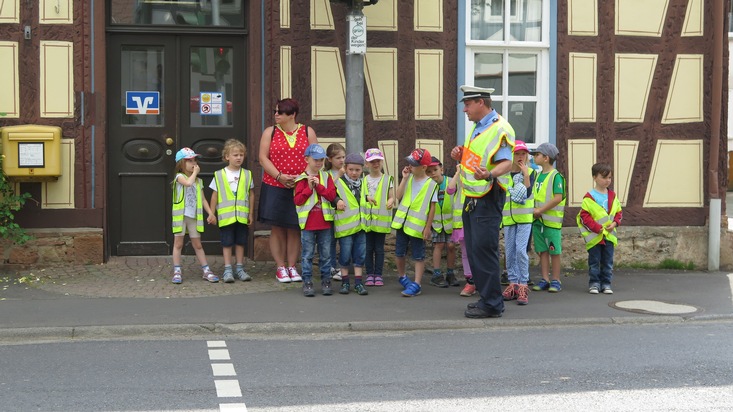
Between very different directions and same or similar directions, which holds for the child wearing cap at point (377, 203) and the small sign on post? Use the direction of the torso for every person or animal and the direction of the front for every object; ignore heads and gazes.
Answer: same or similar directions

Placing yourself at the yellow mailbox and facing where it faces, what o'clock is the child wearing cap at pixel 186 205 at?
The child wearing cap is roughly at 10 o'clock from the yellow mailbox.

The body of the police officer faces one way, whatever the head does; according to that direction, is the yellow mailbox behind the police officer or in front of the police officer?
in front

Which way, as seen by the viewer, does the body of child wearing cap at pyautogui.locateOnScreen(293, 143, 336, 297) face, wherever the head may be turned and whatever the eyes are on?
toward the camera

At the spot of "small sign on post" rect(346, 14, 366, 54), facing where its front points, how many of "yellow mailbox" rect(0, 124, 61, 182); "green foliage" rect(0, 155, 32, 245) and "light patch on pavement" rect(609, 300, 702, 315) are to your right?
2

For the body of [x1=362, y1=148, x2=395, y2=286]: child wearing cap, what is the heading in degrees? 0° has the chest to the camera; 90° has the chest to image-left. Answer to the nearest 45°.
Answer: approximately 0°

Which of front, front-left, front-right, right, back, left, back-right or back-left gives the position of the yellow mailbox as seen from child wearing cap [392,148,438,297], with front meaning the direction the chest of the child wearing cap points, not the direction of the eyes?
front-right

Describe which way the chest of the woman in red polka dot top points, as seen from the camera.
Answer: toward the camera

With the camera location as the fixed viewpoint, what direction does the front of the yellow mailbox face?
facing the viewer

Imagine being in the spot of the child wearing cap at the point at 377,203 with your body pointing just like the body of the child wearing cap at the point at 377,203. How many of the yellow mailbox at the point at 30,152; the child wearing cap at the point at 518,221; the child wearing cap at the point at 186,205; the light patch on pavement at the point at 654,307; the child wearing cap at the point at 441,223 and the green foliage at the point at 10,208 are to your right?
3

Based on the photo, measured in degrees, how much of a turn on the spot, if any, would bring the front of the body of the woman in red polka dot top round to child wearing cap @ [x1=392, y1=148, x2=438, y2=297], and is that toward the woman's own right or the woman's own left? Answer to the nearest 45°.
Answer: approximately 45° to the woman's own left

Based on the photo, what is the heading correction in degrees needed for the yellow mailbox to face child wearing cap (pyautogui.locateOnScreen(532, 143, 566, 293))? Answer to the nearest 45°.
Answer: approximately 90° to its left

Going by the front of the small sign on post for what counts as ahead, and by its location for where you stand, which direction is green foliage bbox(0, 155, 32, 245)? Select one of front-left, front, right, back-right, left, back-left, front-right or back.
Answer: right

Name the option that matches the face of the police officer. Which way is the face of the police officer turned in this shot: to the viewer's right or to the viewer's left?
to the viewer's left

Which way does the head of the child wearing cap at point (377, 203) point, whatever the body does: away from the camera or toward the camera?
toward the camera
